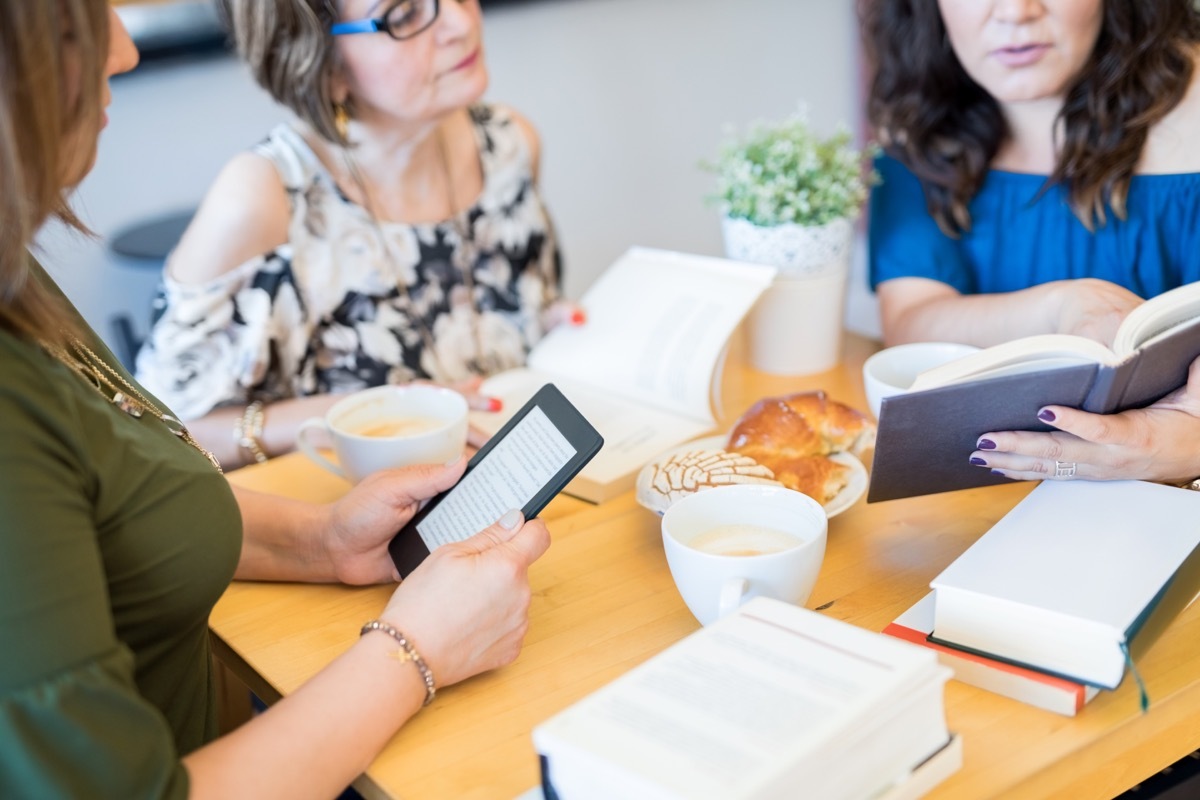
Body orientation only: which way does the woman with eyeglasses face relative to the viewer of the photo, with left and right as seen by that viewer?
facing the viewer and to the right of the viewer

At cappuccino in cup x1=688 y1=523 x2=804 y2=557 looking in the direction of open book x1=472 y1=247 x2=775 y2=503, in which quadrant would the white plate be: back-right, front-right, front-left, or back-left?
front-right

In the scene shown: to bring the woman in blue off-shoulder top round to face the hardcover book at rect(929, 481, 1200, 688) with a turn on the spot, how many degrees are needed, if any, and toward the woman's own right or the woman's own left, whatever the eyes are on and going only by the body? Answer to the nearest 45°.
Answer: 0° — they already face it

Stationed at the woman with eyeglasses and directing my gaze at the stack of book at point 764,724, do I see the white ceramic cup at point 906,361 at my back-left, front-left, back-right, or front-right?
front-left

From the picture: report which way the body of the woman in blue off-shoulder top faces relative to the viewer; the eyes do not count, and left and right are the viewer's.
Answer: facing the viewer

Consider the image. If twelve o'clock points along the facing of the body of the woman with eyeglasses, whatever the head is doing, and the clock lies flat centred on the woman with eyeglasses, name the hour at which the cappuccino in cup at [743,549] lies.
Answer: The cappuccino in cup is roughly at 1 o'clock from the woman with eyeglasses.

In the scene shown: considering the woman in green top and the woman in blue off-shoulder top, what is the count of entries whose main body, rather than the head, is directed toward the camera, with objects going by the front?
1

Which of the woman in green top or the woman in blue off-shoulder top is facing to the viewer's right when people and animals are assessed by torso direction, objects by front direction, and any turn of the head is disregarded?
the woman in green top

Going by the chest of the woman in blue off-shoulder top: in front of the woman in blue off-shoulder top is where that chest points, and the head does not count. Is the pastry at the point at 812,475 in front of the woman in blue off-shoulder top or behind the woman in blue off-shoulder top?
in front

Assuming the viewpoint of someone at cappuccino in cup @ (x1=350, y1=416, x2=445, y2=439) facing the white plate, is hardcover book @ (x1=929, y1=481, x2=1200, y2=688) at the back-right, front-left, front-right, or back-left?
front-right

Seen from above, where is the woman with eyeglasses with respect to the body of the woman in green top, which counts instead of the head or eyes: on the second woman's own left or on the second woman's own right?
on the second woman's own left

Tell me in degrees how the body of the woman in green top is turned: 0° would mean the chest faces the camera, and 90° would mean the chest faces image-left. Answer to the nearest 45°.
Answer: approximately 270°
